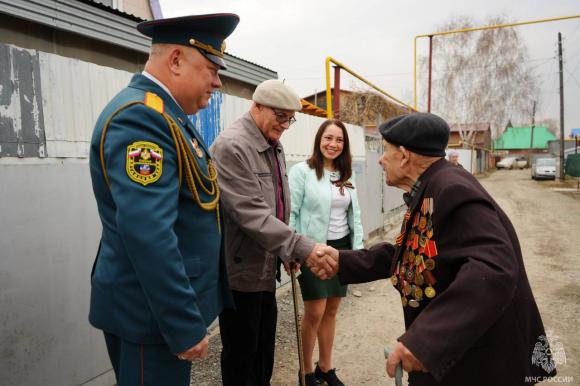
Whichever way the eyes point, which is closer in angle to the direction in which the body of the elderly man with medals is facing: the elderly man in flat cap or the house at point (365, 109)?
the elderly man in flat cap

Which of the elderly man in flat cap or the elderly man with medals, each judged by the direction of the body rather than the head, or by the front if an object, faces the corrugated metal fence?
the elderly man with medals

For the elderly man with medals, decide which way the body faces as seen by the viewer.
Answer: to the viewer's left

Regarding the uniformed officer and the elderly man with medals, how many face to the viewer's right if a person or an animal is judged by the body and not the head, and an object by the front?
1

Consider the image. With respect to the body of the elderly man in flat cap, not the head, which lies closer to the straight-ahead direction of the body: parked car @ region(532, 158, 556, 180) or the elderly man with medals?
the elderly man with medals

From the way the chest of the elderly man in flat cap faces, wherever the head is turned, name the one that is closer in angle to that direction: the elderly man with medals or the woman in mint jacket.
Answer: the elderly man with medals

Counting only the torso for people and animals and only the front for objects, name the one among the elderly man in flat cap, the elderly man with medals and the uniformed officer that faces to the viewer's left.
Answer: the elderly man with medals

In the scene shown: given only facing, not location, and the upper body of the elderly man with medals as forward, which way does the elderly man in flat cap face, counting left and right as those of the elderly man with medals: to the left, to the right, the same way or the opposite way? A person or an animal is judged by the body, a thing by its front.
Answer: the opposite way

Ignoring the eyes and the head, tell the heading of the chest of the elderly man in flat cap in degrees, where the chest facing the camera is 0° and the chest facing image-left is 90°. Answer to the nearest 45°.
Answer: approximately 315°

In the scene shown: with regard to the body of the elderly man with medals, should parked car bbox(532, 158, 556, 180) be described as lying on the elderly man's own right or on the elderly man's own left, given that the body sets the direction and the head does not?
on the elderly man's own right

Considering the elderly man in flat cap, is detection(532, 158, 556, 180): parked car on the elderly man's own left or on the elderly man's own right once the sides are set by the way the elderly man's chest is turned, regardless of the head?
on the elderly man's own left

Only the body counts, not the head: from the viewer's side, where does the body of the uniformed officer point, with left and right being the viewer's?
facing to the right of the viewer
